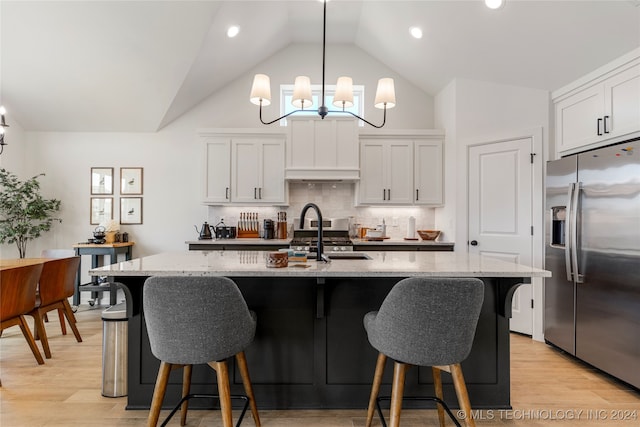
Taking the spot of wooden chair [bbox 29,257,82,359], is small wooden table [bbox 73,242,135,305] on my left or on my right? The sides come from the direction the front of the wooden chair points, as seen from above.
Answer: on my right

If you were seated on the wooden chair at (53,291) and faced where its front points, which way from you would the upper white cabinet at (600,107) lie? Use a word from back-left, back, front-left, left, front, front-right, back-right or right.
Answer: back

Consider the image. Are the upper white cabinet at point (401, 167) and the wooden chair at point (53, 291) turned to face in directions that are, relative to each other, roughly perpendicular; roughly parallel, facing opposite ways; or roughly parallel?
roughly perpendicular

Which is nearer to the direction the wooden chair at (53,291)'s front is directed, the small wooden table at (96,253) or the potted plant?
the potted plant

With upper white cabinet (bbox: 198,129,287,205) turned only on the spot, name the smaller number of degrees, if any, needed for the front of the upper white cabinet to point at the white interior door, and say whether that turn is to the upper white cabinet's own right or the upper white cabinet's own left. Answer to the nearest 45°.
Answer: approximately 45° to the upper white cabinet's own left

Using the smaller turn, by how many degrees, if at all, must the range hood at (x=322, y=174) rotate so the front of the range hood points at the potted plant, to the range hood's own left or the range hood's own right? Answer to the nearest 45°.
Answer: approximately 90° to the range hood's own right

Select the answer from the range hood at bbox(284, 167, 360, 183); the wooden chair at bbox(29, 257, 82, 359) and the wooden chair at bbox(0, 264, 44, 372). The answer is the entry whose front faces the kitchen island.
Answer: the range hood

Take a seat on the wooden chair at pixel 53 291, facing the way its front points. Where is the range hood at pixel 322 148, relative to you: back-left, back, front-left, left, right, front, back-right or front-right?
back-right

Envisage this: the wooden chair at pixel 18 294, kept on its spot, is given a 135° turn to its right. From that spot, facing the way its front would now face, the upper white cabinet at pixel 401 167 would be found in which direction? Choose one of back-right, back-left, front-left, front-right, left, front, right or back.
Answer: front

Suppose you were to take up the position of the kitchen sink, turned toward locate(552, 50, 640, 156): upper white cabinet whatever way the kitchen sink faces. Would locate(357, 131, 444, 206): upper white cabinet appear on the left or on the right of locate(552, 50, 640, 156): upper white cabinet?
left
